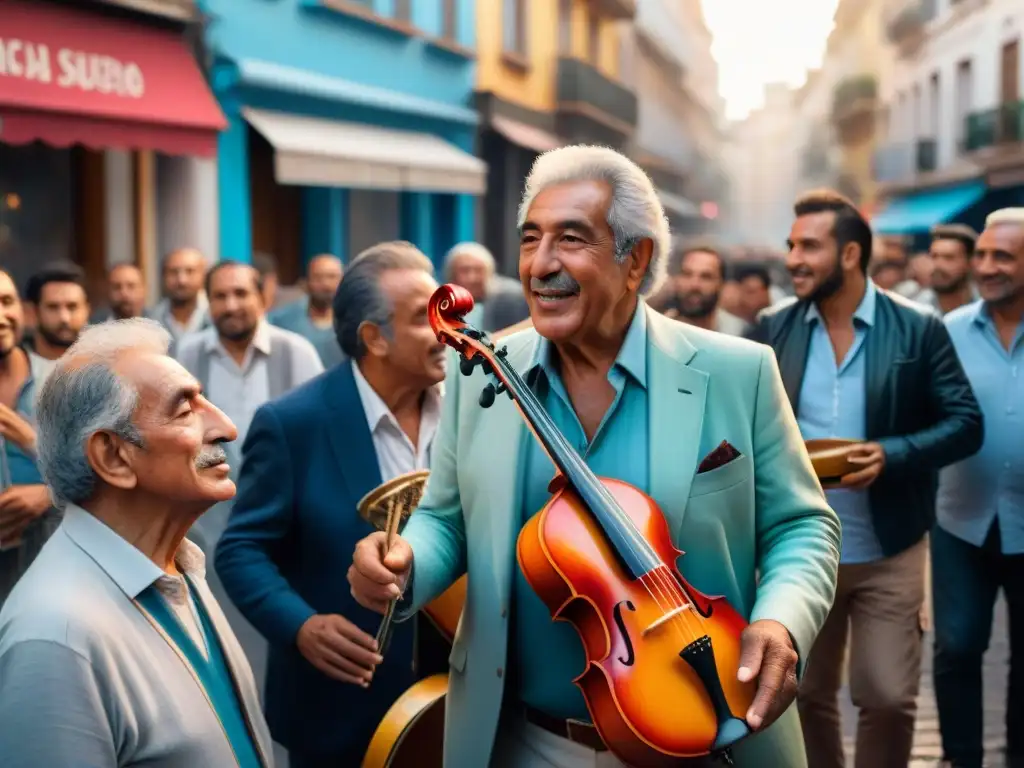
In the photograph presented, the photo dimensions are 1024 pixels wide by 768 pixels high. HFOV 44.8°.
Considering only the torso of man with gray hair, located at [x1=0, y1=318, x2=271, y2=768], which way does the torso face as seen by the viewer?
to the viewer's right

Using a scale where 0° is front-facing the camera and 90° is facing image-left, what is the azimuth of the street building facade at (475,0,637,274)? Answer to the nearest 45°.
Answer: approximately 315°

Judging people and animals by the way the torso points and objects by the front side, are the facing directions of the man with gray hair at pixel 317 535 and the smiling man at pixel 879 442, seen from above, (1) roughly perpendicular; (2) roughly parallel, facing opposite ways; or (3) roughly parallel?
roughly perpendicular

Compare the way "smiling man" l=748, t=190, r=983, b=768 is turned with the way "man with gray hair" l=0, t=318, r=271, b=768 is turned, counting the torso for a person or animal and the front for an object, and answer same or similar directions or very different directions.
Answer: very different directions

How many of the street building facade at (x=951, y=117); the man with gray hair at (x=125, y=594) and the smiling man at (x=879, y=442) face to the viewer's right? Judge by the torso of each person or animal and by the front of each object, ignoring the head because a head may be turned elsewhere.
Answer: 1

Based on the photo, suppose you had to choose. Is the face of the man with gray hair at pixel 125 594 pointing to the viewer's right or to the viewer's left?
to the viewer's right

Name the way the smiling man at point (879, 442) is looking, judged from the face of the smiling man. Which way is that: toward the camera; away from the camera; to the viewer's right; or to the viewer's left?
to the viewer's left

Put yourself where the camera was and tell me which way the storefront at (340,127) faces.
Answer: facing the viewer and to the right of the viewer

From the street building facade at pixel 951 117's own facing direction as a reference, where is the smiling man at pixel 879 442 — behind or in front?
in front

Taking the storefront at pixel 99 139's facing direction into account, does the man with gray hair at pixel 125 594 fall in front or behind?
in front

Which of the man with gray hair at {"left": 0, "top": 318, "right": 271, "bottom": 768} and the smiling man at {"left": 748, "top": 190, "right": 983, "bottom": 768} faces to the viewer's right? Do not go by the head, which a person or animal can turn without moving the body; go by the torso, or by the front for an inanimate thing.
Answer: the man with gray hair

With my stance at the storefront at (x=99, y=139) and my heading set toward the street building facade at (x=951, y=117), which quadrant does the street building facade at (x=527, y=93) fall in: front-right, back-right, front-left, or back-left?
front-left
